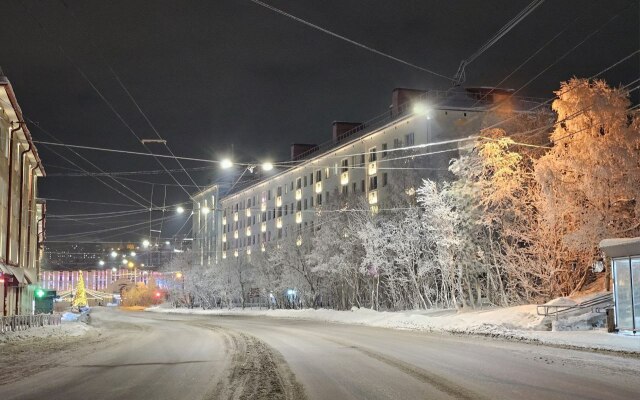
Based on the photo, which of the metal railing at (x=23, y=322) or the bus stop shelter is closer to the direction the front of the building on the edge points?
the bus stop shelter

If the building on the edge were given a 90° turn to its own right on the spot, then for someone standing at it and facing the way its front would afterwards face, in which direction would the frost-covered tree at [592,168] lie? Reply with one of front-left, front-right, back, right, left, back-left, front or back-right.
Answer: front-left

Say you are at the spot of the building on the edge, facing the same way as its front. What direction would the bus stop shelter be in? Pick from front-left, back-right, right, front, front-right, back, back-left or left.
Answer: front-right

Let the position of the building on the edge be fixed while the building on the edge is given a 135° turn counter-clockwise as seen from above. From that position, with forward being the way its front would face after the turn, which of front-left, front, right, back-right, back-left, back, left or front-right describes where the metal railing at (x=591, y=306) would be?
back

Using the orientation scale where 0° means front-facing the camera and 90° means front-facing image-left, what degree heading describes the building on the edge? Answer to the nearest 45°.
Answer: approximately 270°
